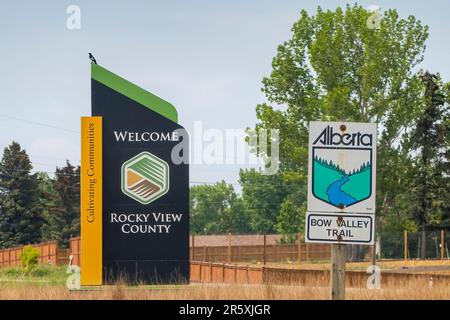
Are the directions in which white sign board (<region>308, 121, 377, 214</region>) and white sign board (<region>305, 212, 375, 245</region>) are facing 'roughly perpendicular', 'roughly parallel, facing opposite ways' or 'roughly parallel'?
roughly parallel

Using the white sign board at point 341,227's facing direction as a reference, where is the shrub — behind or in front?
behind

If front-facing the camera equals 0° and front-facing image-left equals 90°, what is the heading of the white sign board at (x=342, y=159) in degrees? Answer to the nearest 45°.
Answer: approximately 0°

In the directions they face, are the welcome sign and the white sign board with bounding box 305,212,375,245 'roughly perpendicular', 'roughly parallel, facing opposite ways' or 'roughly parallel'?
roughly parallel

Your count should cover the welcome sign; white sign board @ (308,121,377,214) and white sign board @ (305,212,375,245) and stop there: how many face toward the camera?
3

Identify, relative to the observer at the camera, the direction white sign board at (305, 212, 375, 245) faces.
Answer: facing the viewer

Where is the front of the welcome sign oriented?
toward the camera
